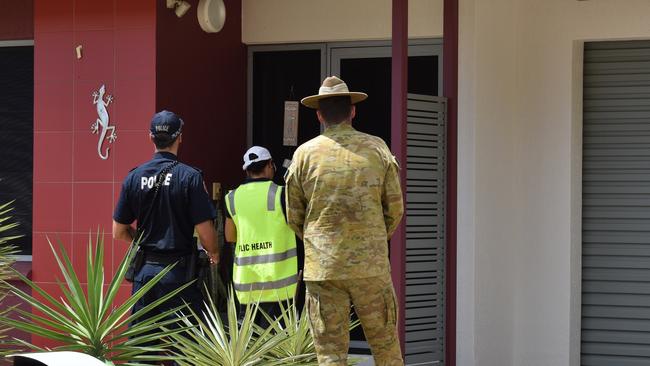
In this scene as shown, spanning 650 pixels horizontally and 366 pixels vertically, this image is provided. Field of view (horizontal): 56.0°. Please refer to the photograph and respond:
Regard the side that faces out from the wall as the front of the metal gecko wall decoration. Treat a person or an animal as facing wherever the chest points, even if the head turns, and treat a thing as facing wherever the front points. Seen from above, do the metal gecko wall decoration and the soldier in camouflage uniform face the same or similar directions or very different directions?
very different directions

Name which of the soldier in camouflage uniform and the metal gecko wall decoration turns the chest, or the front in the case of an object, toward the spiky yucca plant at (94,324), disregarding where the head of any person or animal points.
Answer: the metal gecko wall decoration

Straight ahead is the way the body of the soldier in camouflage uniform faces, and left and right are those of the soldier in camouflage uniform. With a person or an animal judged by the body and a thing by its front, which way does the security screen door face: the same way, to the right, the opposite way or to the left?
the opposite way

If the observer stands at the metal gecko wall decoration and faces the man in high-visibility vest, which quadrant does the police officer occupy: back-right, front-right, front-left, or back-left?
front-right

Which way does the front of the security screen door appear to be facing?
toward the camera

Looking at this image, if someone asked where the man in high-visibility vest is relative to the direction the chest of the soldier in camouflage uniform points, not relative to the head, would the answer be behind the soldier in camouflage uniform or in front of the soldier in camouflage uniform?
in front

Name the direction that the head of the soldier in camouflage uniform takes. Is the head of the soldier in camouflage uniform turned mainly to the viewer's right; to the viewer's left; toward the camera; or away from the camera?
away from the camera

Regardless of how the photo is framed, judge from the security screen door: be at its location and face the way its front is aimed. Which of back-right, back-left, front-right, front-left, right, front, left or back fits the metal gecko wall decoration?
right

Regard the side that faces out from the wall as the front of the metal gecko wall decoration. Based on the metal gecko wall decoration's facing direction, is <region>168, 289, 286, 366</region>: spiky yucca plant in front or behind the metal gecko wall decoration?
in front

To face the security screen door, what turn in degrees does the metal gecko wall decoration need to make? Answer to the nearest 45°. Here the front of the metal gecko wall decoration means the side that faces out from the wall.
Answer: approximately 90° to its left

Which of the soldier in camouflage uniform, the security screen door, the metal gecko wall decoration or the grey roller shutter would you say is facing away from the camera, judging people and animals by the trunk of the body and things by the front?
the soldier in camouflage uniform

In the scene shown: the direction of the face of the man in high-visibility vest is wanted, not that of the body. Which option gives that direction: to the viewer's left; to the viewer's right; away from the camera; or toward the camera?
away from the camera

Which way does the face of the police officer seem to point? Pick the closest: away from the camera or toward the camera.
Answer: away from the camera

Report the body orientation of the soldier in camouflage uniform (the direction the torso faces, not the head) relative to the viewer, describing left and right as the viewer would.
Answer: facing away from the viewer

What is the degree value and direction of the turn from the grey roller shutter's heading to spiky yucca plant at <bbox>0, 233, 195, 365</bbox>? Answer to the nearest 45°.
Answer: approximately 45° to its right
